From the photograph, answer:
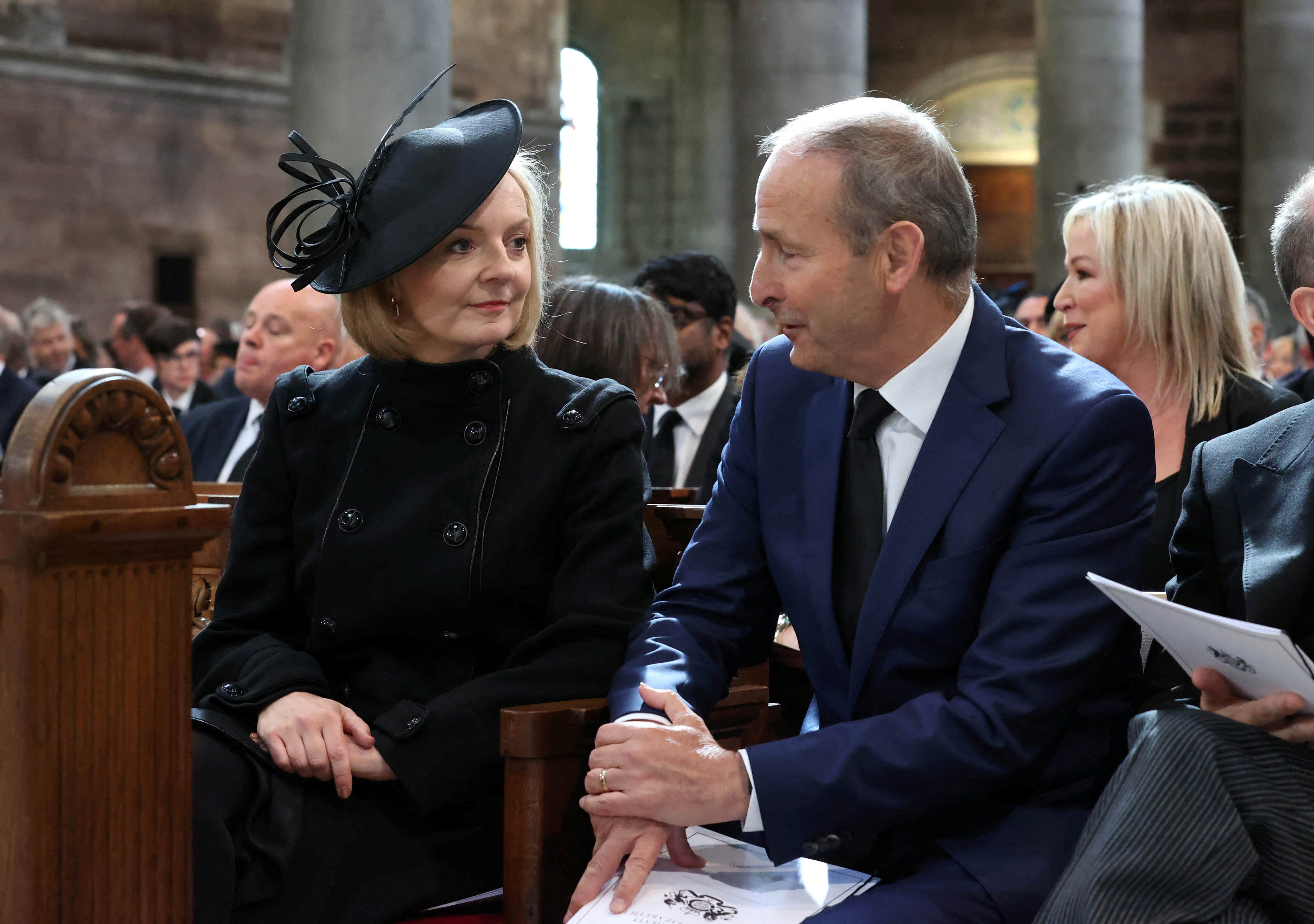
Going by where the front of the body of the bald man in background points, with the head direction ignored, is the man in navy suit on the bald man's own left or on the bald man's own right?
on the bald man's own left

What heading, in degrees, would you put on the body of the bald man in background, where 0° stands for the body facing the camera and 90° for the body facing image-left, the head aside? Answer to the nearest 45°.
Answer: approximately 45°

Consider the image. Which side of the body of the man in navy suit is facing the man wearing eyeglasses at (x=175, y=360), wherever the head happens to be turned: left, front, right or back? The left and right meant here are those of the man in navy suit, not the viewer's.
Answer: right

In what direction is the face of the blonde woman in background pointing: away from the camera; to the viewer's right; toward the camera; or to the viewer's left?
to the viewer's left

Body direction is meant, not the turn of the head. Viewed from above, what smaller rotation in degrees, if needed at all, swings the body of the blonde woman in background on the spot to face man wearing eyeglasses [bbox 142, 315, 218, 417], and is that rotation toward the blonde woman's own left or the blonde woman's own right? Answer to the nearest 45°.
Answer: approximately 45° to the blonde woman's own right

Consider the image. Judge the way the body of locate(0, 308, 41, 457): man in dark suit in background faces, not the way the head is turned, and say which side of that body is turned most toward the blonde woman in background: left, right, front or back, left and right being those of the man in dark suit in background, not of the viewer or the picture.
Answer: left

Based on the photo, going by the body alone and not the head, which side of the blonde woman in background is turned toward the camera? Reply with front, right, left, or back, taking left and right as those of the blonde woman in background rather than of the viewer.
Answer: left

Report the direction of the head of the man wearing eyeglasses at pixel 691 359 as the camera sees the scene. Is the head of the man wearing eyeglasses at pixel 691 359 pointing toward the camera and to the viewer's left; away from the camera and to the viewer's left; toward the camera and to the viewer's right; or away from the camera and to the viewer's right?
toward the camera and to the viewer's left

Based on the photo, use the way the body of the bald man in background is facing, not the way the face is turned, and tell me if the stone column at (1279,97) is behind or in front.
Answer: behind
